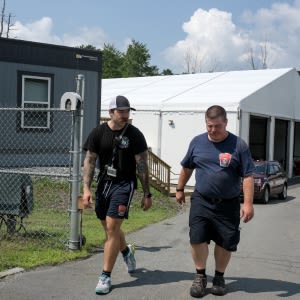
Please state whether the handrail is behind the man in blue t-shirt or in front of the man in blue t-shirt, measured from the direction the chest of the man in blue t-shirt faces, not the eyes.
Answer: behind

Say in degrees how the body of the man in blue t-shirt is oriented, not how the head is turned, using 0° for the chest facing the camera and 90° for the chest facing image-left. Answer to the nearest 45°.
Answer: approximately 0°

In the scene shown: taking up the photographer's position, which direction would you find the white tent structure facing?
facing the viewer and to the right of the viewer

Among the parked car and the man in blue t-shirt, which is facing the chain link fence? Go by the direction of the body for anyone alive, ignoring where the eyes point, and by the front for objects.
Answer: the parked car

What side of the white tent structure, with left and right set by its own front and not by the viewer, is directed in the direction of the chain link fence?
right

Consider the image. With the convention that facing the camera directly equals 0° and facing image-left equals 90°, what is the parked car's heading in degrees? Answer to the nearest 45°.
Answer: approximately 45°

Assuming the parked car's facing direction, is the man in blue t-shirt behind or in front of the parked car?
in front

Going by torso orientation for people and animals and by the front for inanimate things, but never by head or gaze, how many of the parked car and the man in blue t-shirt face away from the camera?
0

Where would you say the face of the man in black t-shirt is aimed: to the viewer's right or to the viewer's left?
to the viewer's right

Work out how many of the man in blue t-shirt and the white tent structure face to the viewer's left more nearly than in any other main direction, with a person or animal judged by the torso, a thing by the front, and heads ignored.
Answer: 0

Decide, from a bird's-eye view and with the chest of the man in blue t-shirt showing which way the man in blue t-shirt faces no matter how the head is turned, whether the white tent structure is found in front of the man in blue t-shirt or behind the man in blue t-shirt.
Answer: behind

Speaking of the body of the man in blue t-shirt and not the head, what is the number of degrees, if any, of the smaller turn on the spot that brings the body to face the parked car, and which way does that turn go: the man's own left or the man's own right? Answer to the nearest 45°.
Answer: approximately 180°

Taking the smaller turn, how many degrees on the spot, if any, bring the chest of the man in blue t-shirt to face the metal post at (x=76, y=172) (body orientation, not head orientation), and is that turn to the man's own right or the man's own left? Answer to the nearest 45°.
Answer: approximately 135° to the man's own right

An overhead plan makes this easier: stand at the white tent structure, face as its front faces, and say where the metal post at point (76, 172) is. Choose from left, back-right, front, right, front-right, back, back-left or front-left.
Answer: front-right
